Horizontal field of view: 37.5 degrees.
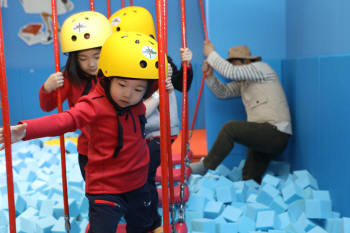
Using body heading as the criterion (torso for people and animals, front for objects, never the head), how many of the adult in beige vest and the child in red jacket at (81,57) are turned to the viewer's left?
1

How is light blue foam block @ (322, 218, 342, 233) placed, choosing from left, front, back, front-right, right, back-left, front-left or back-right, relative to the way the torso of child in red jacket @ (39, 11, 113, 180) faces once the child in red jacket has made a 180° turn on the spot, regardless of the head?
back-right

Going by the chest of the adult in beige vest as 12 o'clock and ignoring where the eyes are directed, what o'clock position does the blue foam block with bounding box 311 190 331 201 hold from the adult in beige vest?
The blue foam block is roughly at 8 o'clock from the adult in beige vest.

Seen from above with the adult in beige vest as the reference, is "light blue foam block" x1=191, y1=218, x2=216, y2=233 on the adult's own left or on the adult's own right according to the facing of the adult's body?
on the adult's own left

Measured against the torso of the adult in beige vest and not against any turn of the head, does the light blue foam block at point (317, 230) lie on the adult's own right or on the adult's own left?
on the adult's own left

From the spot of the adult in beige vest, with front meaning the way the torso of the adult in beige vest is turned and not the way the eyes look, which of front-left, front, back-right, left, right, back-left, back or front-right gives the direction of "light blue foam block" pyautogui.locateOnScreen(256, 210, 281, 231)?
left

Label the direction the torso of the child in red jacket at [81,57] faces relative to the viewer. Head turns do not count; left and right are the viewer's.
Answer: facing the viewer and to the right of the viewer

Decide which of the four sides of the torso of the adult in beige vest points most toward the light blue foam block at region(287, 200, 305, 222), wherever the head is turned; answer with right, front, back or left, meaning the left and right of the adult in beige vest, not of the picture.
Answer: left

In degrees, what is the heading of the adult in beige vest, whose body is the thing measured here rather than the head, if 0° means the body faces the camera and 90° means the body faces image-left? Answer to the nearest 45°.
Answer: approximately 90°

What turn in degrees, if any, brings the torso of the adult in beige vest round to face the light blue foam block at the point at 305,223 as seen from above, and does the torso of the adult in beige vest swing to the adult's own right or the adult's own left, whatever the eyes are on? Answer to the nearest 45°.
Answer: approximately 90° to the adult's own left

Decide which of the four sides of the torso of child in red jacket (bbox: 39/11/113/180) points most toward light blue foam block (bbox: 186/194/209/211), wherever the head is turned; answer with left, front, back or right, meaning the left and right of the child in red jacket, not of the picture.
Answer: left

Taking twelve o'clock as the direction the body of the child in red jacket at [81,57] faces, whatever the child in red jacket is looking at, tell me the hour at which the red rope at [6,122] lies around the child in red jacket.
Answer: The red rope is roughly at 2 o'clock from the child in red jacket.
